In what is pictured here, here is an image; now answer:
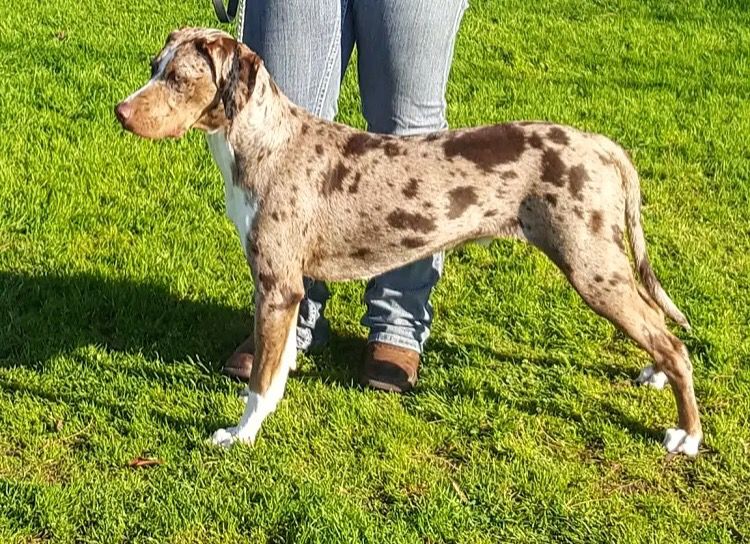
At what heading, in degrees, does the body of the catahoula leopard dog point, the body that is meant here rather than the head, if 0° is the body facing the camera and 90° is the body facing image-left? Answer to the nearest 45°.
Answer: approximately 90°

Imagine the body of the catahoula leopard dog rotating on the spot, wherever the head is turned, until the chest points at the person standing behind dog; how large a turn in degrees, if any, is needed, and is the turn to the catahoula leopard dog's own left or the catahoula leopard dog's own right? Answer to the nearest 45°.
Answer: approximately 45° to the catahoula leopard dog's own right
